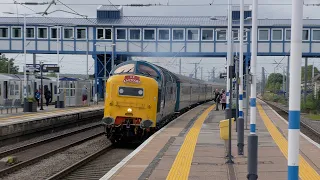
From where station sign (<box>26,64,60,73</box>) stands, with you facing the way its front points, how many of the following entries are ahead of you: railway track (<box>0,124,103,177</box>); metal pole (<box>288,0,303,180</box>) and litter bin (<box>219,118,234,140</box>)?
3

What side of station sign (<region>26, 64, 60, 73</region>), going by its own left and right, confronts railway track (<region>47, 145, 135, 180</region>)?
front

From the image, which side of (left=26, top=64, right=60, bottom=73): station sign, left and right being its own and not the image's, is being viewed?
front

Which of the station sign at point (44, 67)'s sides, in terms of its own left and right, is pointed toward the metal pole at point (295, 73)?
front

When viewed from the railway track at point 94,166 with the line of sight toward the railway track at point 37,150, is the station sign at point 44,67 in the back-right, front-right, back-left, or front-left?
front-right

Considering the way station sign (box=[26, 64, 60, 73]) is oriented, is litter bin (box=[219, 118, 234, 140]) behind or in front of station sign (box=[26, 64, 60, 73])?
in front

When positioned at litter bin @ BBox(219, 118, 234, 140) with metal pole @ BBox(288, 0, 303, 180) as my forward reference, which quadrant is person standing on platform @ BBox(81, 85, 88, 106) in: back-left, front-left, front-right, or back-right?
back-right

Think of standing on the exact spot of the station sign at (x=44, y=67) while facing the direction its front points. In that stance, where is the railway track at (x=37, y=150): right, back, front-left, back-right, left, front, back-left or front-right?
front
